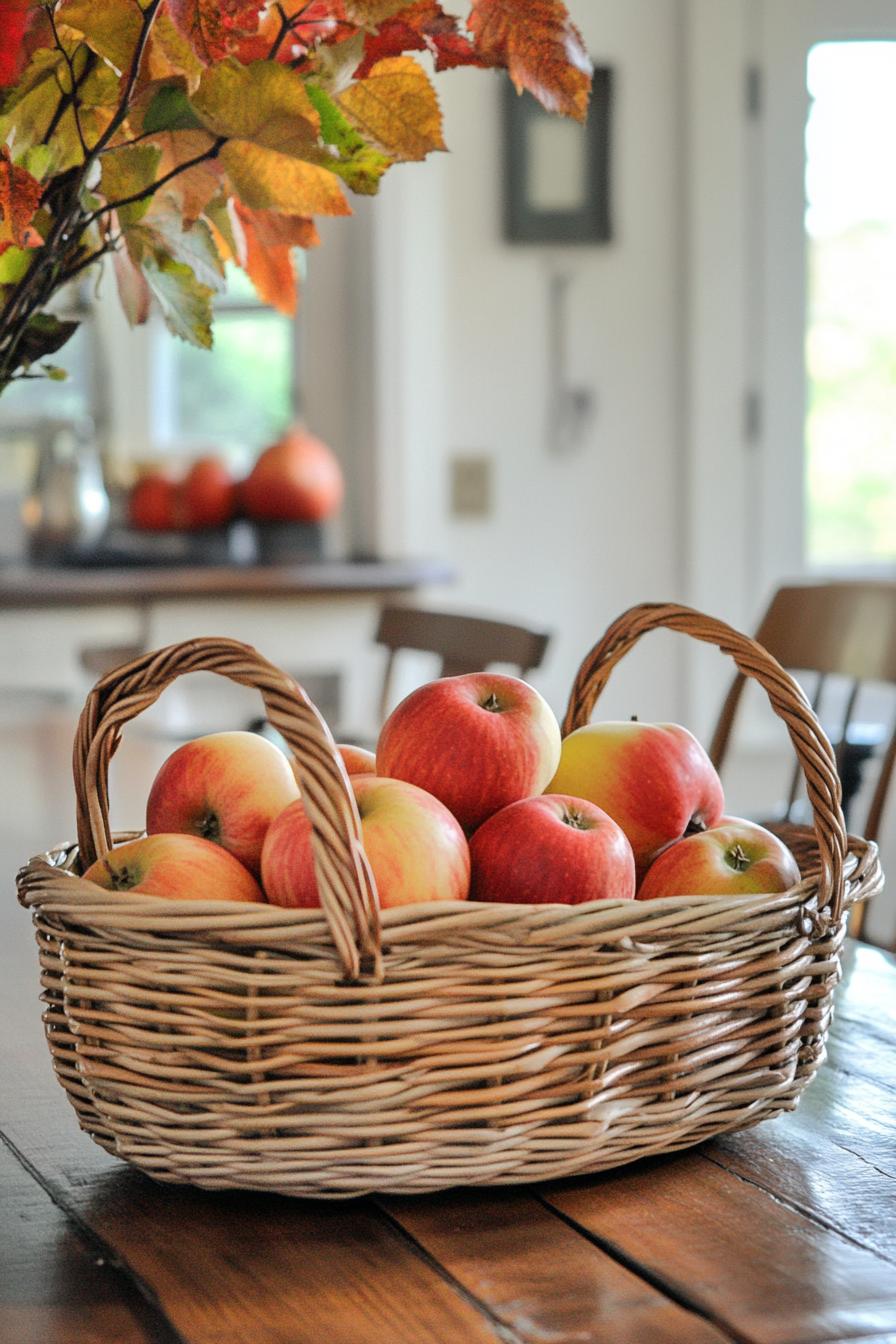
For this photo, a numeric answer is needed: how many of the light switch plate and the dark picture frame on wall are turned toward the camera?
2

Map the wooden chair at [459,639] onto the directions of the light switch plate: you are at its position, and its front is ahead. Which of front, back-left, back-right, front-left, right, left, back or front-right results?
front

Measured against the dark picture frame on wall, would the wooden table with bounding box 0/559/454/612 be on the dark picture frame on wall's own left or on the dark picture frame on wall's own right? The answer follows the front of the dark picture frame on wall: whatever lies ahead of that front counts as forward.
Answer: on the dark picture frame on wall's own right

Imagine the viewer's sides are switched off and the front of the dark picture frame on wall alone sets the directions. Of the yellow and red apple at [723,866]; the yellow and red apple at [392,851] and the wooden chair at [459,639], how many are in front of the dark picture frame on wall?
3

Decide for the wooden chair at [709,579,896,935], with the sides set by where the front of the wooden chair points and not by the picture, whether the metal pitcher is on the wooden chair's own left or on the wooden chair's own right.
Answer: on the wooden chair's own right

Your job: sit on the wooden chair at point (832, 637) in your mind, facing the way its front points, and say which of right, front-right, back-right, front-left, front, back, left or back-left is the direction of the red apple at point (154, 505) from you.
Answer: right

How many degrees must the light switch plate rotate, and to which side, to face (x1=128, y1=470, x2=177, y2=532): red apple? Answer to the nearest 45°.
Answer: approximately 90° to its right

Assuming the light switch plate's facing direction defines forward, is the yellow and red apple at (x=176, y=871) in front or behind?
in front

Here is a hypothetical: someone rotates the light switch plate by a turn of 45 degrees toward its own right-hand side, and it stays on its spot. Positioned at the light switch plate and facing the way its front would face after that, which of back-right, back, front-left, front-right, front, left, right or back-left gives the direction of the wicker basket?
front-left

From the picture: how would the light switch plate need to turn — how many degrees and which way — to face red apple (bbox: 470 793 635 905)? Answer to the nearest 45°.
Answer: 0° — it already faces it

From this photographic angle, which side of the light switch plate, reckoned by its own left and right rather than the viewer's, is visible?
front

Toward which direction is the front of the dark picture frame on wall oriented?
toward the camera

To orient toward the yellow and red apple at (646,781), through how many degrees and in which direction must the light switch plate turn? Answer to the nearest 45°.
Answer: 0° — it already faces it

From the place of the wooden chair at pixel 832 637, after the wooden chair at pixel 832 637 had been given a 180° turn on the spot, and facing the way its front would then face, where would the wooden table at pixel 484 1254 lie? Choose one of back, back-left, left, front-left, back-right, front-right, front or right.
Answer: back-right

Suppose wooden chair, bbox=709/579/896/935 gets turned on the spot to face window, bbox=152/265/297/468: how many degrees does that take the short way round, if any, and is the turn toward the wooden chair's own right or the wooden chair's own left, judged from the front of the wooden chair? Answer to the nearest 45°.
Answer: approximately 90° to the wooden chair's own right

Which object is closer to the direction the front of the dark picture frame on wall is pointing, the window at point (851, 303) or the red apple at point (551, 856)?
the red apple

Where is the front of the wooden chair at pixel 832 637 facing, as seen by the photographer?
facing the viewer and to the left of the viewer

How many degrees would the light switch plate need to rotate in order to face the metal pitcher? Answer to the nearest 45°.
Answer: approximately 90° to its right

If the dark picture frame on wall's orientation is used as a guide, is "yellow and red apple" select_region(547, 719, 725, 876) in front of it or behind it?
in front

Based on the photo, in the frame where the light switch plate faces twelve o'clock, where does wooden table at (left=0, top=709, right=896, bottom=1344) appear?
The wooden table is roughly at 12 o'clock from the light switch plate.

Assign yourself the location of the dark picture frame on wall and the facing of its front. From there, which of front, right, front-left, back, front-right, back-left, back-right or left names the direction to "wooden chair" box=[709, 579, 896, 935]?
front
